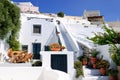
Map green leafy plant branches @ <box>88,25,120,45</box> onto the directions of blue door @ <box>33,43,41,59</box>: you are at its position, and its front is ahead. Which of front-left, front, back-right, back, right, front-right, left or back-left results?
front-left

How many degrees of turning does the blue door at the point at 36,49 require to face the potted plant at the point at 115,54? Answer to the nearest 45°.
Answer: approximately 45° to its left

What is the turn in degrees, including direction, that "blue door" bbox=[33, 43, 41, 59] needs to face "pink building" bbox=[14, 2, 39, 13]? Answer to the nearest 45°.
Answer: approximately 180°

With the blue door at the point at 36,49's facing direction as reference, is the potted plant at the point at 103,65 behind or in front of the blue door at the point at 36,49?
in front

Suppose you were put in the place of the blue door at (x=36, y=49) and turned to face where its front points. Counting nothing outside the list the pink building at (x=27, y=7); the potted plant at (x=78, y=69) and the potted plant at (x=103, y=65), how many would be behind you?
1

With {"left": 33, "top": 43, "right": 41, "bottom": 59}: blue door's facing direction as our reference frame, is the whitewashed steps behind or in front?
in front

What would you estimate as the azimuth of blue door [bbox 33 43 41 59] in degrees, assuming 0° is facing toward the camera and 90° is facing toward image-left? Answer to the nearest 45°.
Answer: approximately 0°
